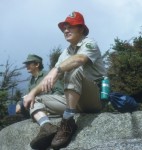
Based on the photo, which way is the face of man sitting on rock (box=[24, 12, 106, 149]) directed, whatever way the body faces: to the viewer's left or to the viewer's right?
to the viewer's left

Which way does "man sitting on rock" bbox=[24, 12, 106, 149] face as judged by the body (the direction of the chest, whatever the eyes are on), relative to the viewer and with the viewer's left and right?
facing the viewer and to the left of the viewer

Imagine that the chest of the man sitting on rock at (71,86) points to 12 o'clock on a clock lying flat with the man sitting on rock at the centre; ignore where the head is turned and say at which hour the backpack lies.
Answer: The backpack is roughly at 7 o'clock from the man sitting on rock.
